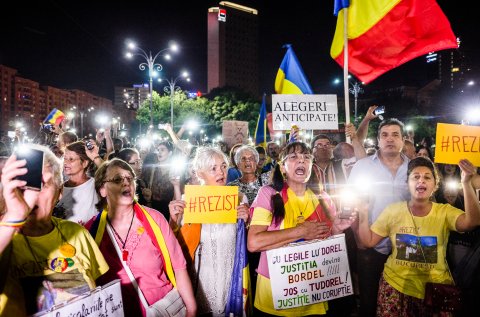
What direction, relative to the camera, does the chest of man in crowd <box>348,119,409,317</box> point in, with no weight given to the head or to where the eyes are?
toward the camera

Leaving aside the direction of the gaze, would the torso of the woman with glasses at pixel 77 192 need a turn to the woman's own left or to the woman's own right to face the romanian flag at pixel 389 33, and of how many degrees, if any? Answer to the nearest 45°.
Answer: approximately 135° to the woman's own left

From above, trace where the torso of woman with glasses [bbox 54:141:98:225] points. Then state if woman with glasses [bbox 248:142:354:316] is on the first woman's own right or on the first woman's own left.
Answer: on the first woman's own left

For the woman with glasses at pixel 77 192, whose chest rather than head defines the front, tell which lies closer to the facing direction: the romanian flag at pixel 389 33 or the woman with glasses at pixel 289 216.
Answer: the woman with glasses

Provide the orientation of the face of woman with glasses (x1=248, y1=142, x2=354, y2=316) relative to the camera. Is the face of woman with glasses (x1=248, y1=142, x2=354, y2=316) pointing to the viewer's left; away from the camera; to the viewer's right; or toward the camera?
toward the camera

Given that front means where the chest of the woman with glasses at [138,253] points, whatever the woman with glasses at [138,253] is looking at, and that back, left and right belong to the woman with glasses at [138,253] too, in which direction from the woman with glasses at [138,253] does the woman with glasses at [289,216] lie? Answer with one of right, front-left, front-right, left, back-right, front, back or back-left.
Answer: left

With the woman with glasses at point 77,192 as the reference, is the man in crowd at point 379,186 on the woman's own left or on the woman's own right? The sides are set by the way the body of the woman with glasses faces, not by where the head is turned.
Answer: on the woman's own left

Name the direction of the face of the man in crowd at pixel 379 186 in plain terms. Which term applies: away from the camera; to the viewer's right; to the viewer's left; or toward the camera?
toward the camera

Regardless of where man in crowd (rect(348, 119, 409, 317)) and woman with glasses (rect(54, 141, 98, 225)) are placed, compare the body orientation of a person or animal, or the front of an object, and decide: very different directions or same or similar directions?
same or similar directions

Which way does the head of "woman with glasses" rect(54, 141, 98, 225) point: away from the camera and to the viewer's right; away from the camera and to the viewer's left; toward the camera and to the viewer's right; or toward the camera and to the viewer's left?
toward the camera and to the viewer's left

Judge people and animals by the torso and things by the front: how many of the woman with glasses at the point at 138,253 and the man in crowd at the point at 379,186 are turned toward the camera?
2

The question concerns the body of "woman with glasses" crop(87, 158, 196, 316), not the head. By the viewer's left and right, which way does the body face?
facing the viewer

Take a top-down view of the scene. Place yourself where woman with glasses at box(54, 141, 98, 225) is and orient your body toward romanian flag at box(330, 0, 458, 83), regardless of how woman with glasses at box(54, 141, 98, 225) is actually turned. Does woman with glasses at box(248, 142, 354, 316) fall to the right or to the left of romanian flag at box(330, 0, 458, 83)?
right
